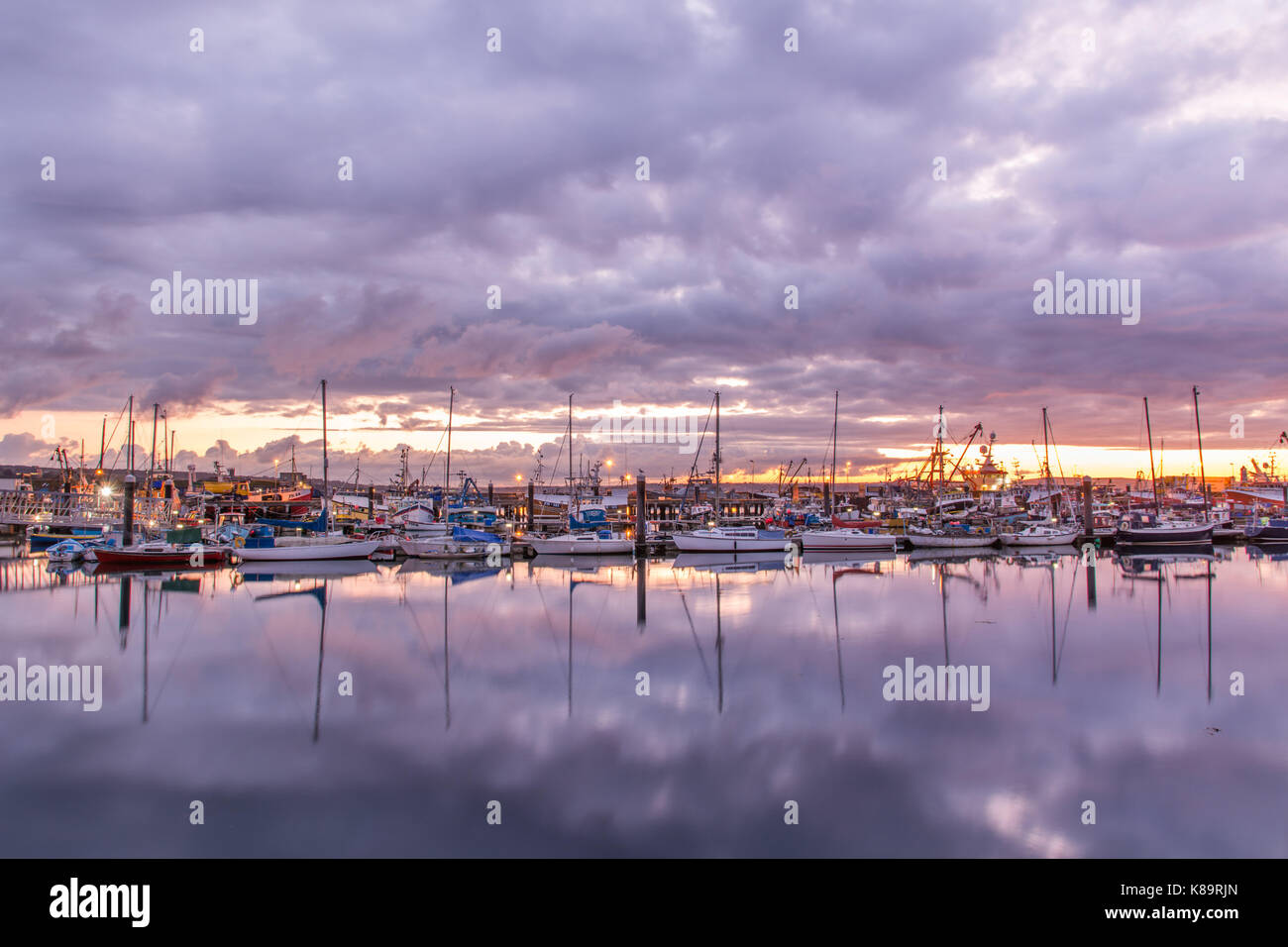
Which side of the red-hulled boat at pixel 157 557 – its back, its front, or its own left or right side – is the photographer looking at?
left

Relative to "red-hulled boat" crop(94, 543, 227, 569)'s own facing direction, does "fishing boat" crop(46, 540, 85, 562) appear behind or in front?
in front
